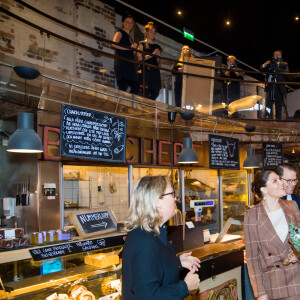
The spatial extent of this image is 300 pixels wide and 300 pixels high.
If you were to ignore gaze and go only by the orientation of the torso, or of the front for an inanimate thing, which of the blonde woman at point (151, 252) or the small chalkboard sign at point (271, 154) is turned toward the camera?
the small chalkboard sign

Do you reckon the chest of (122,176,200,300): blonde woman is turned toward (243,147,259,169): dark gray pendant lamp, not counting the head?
no

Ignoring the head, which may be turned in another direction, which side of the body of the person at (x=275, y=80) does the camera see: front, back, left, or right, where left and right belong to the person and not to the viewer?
front

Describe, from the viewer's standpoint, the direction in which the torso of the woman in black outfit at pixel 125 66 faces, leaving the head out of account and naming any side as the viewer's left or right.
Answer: facing the viewer and to the right of the viewer

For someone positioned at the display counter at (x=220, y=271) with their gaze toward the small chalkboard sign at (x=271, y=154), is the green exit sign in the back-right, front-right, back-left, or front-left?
front-left

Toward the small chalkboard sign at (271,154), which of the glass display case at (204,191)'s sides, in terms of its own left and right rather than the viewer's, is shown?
left

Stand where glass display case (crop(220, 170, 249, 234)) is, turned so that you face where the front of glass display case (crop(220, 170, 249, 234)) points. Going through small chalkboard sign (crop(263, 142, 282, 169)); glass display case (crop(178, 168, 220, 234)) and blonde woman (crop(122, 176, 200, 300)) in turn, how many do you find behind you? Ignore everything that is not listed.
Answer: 1

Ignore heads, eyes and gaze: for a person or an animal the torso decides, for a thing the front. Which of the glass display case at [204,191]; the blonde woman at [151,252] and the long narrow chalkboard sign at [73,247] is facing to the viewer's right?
the blonde woman

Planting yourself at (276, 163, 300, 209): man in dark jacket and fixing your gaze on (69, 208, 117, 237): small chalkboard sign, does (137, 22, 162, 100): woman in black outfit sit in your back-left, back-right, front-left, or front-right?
front-right

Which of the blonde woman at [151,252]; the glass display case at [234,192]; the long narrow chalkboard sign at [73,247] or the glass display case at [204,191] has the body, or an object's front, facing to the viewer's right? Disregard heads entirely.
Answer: the blonde woman

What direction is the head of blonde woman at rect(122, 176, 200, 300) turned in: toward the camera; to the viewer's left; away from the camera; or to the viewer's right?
to the viewer's right

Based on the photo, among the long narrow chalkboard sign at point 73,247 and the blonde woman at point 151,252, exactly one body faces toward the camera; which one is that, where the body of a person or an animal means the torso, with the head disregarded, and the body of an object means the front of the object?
the long narrow chalkboard sign

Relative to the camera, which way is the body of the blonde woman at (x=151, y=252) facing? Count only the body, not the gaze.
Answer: to the viewer's right

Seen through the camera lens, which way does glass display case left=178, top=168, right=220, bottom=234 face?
facing the viewer
